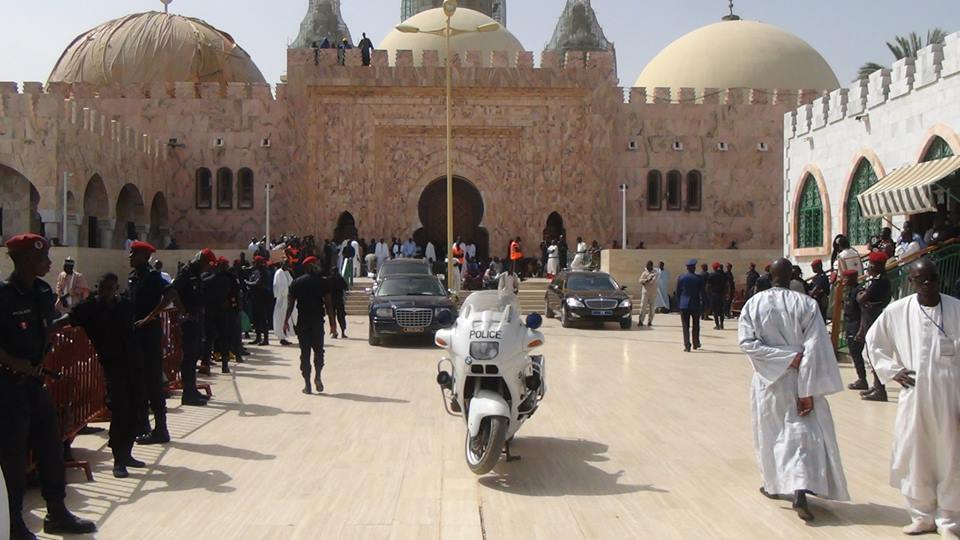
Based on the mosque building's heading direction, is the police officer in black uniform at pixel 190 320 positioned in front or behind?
in front

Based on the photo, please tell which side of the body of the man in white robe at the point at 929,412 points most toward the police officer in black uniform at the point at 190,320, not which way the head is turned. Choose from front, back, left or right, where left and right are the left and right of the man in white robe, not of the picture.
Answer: right

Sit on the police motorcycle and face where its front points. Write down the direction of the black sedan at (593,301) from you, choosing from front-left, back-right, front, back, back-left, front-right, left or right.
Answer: back

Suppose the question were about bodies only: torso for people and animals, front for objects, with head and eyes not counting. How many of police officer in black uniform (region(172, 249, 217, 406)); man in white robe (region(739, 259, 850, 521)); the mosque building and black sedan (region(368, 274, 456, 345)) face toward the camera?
2

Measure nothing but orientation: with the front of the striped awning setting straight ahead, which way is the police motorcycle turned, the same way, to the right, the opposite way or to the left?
to the left

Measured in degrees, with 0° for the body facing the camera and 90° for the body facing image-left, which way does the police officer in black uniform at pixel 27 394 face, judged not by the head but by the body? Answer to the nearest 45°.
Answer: approximately 315°

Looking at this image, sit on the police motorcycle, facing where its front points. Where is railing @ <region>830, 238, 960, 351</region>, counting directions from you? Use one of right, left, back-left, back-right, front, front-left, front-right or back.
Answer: back-left

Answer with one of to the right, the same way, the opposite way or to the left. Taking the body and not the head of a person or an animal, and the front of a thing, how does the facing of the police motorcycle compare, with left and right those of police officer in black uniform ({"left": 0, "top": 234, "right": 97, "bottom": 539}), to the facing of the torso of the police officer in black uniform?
to the right

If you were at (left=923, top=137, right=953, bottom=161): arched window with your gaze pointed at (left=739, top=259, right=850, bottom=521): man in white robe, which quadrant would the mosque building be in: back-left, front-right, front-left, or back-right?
back-right

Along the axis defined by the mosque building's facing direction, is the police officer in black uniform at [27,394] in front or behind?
in front

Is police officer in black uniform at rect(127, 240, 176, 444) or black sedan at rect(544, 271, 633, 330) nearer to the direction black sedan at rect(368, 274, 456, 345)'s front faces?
the police officer in black uniform

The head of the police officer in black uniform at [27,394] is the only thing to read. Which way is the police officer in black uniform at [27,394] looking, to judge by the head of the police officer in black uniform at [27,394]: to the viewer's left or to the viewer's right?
to the viewer's right

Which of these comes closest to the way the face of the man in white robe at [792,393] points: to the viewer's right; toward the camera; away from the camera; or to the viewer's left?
away from the camera

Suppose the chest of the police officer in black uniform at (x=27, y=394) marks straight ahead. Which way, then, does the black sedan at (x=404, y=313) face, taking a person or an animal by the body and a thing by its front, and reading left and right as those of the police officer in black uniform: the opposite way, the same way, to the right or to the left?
to the right
